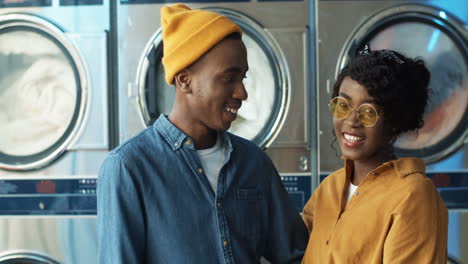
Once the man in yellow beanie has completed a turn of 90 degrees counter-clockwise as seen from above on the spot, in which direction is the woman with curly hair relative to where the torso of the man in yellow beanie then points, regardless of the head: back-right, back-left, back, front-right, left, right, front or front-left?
front-right

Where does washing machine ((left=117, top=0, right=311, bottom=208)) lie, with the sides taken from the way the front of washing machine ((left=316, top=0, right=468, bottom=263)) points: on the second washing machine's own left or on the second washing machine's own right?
on the second washing machine's own right

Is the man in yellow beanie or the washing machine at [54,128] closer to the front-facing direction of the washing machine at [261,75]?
the man in yellow beanie

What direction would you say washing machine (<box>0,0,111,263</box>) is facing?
toward the camera

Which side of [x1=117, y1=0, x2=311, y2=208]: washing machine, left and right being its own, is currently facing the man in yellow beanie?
front

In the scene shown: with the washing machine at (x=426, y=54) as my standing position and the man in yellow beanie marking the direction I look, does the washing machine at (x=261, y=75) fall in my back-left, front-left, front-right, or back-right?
front-right

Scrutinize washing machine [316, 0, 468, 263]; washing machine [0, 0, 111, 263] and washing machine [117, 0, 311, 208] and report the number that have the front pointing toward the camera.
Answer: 3

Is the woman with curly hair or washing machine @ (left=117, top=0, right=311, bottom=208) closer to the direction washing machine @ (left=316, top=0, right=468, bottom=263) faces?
the woman with curly hair

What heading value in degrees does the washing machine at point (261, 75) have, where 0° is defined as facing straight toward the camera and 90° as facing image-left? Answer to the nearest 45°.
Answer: approximately 0°

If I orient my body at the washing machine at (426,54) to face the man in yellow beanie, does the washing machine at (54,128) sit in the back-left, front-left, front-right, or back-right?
front-right

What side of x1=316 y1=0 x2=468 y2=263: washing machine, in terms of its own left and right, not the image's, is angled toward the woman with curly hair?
front

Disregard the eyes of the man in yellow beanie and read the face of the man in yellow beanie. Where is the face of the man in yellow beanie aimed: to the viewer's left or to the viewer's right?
to the viewer's right

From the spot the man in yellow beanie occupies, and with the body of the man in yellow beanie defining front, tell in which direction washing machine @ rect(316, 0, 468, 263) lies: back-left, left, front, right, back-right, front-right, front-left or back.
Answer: left

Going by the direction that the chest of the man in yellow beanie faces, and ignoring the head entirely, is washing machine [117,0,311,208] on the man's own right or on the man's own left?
on the man's own left

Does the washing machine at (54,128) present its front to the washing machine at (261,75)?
no

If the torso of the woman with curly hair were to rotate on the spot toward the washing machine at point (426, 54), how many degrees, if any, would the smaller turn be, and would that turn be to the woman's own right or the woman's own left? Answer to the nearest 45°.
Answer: approximately 135° to the woman's own right

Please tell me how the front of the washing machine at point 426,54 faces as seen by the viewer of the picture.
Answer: facing the viewer

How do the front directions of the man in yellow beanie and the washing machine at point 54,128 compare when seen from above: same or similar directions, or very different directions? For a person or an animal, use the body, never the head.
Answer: same or similar directions

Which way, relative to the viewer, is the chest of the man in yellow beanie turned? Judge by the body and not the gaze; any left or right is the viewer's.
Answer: facing the viewer and to the right of the viewer
